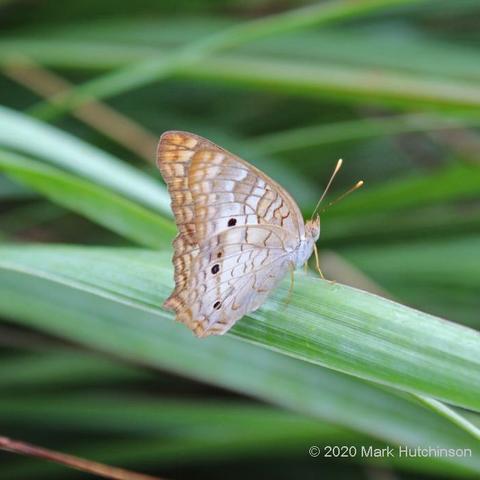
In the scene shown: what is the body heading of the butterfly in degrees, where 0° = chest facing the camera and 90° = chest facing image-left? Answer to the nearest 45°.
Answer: approximately 270°
